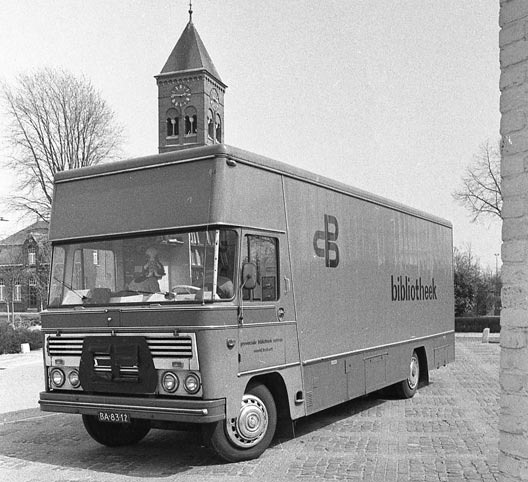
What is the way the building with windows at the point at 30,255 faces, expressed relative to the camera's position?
facing the viewer

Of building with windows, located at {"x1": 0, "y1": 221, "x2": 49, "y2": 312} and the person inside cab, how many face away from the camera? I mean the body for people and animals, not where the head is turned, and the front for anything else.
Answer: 0

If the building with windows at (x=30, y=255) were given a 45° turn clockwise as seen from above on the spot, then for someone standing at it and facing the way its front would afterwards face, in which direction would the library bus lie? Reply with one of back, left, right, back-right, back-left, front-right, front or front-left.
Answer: front-left

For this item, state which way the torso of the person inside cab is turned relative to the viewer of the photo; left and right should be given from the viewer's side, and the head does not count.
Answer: facing the viewer and to the left of the viewer

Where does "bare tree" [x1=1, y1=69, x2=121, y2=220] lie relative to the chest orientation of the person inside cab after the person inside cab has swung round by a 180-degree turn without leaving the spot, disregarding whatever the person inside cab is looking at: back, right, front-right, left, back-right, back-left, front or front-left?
front-left

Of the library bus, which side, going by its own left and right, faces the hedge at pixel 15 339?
right

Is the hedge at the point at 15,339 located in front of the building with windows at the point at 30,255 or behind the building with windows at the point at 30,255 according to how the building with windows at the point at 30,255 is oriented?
in front

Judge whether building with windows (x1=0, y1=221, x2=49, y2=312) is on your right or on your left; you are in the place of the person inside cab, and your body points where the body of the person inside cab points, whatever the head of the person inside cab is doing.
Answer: on your right

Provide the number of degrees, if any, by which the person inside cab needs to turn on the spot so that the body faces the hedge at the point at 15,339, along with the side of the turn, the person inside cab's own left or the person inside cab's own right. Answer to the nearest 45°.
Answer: approximately 135° to the person inside cab's own right
